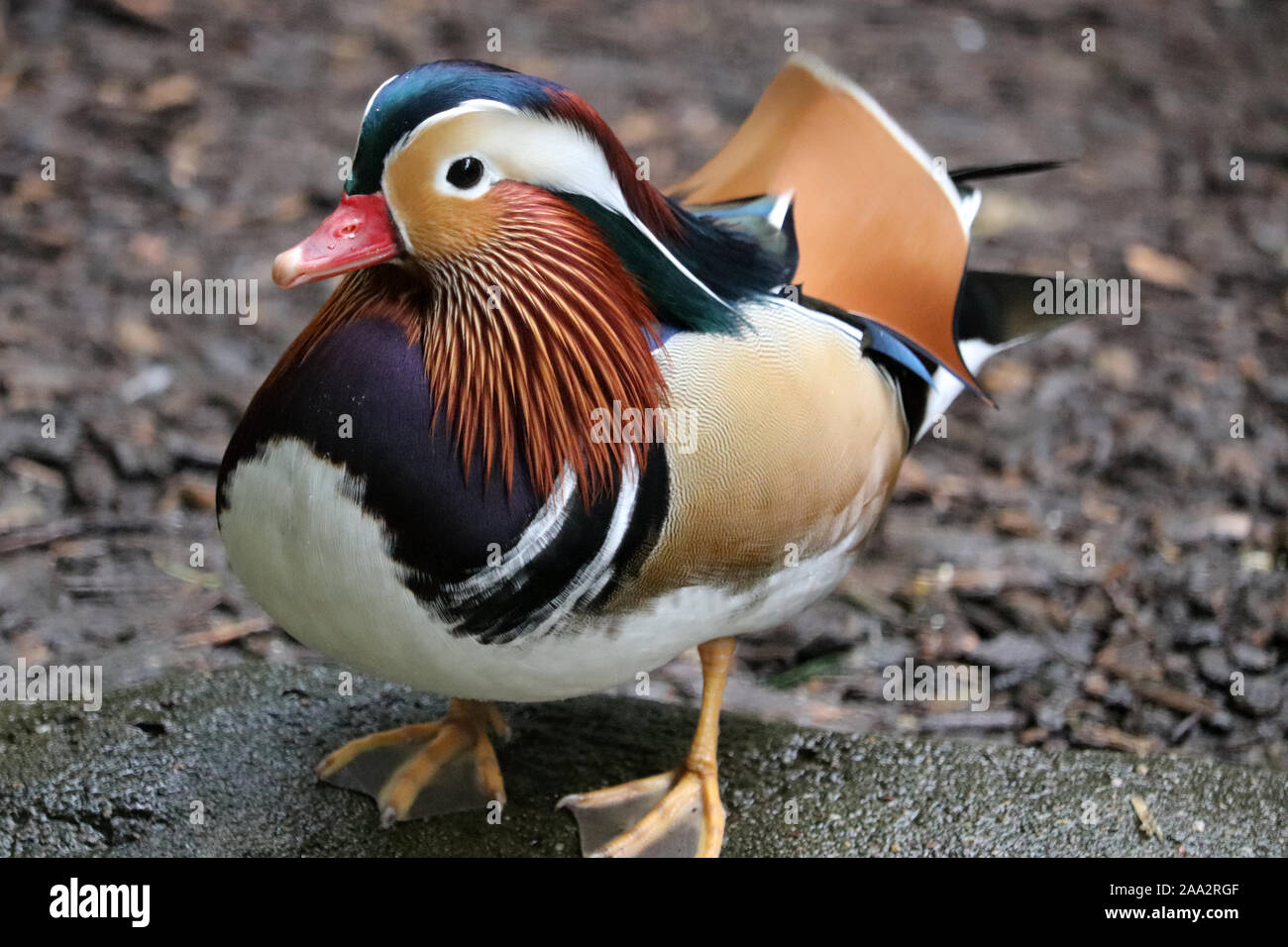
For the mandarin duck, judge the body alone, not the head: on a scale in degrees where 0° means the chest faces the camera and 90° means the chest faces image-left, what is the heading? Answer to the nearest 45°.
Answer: approximately 45°
